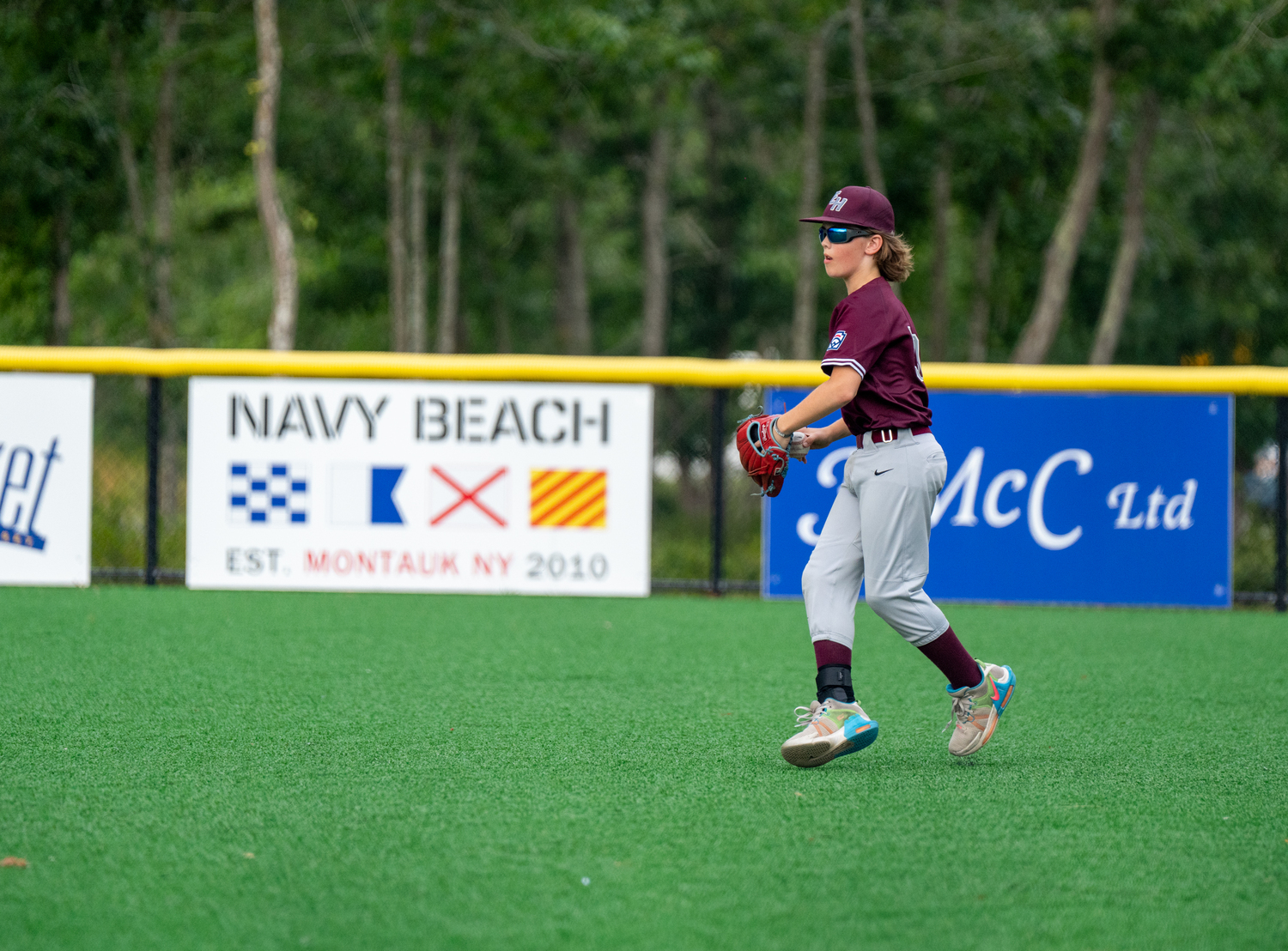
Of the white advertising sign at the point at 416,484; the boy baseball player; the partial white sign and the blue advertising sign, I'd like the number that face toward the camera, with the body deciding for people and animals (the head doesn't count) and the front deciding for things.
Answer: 3

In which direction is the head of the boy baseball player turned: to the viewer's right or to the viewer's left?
to the viewer's left

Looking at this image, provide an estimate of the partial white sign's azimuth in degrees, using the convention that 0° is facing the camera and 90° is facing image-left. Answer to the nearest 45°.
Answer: approximately 0°

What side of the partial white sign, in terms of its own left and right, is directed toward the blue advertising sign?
left

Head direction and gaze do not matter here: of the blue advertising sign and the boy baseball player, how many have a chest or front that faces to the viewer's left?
1

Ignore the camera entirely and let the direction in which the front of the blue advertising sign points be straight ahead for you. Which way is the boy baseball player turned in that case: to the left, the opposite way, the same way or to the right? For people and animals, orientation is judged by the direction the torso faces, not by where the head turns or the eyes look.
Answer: to the right

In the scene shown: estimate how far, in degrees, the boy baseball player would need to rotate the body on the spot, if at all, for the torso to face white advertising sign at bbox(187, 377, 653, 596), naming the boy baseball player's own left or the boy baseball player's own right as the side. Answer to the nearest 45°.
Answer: approximately 45° to the boy baseball player's own right

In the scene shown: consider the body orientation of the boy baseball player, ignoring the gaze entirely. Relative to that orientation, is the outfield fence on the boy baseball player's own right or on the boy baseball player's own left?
on the boy baseball player's own right

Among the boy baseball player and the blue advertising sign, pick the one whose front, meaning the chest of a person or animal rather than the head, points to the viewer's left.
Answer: the boy baseball player

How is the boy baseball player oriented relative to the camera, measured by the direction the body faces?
to the viewer's left

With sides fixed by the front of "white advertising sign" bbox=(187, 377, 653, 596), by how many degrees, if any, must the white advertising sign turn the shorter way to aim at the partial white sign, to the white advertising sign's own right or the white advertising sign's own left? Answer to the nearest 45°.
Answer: approximately 90° to the white advertising sign's own right

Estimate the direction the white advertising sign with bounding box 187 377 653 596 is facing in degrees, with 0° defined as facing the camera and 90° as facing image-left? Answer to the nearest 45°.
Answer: approximately 0°
